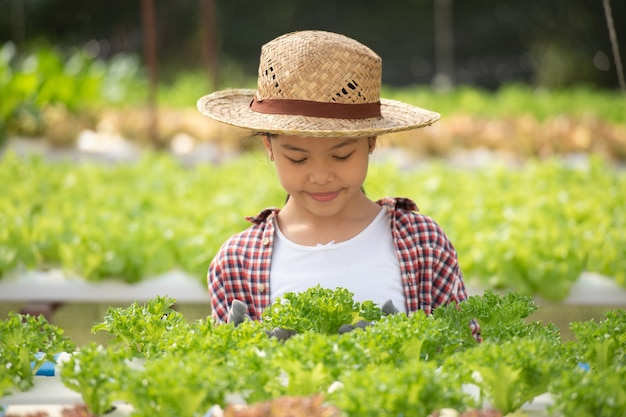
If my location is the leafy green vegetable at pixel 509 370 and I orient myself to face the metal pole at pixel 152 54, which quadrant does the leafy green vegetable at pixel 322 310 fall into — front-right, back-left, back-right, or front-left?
front-left

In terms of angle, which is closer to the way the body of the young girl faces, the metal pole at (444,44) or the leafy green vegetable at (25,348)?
the leafy green vegetable

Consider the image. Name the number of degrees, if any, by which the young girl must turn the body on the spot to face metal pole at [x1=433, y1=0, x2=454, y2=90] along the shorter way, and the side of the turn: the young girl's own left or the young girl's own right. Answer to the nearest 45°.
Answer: approximately 180°

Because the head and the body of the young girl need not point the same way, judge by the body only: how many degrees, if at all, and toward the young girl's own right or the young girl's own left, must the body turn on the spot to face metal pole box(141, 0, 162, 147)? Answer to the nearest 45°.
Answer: approximately 180°

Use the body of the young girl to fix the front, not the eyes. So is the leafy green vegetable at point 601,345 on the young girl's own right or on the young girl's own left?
on the young girl's own left

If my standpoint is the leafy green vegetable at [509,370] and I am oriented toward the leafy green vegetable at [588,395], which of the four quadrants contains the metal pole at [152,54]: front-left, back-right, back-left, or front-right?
back-left

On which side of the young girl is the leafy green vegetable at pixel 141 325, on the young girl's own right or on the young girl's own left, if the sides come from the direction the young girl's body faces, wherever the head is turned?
on the young girl's own right

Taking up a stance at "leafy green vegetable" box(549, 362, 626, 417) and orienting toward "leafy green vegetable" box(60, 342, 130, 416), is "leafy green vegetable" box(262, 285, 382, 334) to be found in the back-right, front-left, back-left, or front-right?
front-right

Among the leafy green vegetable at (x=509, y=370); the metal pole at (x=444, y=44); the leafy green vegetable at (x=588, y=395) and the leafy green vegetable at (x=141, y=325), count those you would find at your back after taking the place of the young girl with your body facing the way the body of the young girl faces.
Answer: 1

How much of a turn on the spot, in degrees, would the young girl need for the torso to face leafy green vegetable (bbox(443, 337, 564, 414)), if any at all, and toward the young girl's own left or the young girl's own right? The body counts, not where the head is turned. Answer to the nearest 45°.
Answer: approximately 45° to the young girl's own left

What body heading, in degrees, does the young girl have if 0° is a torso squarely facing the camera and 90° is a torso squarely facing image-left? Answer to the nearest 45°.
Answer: approximately 0°

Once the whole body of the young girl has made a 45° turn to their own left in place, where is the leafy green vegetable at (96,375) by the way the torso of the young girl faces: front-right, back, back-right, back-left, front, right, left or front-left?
right
